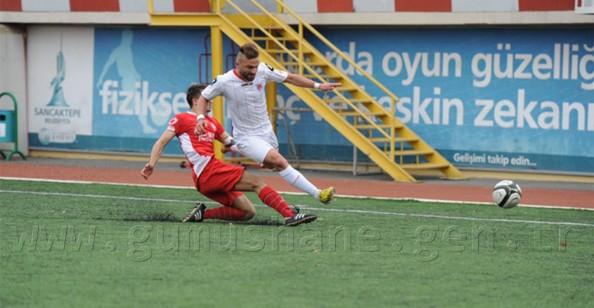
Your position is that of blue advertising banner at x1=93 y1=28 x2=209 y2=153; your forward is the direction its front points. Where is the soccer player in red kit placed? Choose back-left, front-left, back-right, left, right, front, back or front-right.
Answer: front

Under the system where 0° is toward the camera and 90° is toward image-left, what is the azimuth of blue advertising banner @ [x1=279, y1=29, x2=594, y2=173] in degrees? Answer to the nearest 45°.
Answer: approximately 0°

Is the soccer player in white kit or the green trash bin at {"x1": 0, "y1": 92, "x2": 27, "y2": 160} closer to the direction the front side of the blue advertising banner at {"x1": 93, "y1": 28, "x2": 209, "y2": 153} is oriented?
the soccer player in white kit

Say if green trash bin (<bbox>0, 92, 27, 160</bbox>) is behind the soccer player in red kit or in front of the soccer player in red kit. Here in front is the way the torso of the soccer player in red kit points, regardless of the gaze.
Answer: behind

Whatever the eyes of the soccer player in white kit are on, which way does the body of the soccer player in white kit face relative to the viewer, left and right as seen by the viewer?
facing the viewer and to the right of the viewer

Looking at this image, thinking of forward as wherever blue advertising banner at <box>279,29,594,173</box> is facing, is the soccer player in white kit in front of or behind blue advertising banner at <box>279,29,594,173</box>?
in front

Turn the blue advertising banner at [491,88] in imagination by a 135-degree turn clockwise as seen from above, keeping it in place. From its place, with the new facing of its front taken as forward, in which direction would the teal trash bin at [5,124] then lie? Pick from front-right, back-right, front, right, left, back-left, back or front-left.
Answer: front-left

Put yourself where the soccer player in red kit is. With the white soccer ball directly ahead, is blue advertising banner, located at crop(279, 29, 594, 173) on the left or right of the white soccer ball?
left
